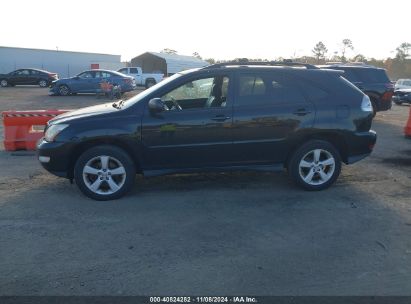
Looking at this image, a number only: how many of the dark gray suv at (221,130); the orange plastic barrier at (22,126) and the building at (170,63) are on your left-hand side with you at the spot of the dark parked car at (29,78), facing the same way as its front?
2

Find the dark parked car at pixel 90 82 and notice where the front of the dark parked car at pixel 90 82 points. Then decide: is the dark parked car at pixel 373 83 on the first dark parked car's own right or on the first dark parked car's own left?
on the first dark parked car's own left

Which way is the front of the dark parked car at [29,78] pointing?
to the viewer's left

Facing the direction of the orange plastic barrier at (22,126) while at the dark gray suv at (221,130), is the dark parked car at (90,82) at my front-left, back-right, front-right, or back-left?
front-right

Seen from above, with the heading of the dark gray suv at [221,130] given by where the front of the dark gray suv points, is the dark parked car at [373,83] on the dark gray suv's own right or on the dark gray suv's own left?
on the dark gray suv's own right

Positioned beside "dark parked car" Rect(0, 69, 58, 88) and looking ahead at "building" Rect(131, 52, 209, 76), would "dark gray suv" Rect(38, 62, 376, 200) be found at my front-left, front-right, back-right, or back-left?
back-right

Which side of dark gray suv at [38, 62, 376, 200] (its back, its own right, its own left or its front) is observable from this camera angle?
left

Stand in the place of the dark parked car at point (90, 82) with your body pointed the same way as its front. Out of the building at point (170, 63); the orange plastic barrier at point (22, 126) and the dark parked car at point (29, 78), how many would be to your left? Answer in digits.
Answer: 1

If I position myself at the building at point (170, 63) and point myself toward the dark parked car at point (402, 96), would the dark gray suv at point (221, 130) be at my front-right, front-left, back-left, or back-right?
front-right

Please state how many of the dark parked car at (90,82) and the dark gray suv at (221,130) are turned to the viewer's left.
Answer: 2

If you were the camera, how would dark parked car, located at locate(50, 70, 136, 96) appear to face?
facing to the left of the viewer
